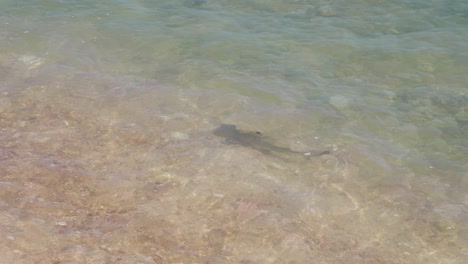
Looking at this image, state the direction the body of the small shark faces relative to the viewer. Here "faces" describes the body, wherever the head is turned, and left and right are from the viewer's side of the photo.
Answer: facing to the left of the viewer
